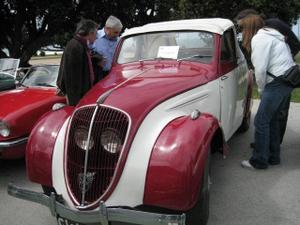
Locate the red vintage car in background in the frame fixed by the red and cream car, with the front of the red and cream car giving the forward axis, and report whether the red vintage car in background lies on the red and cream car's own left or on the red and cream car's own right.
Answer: on the red and cream car's own right

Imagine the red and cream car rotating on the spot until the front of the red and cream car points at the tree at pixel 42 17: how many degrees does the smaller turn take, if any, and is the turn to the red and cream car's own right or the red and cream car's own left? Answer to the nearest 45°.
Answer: approximately 135° to the red and cream car's own right

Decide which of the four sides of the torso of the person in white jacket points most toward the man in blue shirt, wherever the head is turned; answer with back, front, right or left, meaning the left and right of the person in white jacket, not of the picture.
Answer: front

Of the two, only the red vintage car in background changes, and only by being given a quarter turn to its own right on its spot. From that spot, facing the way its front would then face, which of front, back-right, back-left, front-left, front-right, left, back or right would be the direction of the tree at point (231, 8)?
right

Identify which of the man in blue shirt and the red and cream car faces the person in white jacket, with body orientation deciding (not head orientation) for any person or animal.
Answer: the man in blue shirt

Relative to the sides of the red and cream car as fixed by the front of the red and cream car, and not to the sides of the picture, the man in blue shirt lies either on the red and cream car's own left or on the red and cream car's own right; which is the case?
on the red and cream car's own right

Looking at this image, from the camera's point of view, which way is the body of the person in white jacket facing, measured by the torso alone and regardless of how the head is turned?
to the viewer's left

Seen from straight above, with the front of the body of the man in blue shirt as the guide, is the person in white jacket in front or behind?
in front

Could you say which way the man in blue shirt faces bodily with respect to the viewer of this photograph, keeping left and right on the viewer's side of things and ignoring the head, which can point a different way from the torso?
facing the viewer and to the right of the viewer

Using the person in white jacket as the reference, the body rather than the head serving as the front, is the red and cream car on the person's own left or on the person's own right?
on the person's own left

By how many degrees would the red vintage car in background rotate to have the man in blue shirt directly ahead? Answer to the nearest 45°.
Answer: approximately 180°

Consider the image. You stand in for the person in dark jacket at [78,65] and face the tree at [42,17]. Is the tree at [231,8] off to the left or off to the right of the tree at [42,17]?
right

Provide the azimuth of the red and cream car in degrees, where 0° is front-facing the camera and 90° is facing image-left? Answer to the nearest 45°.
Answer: approximately 45°
